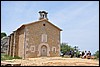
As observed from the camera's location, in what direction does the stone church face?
facing the viewer and to the right of the viewer
